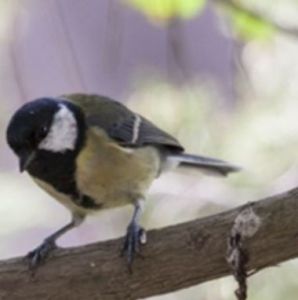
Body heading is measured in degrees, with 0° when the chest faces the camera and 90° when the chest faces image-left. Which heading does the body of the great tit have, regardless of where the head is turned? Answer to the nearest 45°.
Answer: approximately 45°
